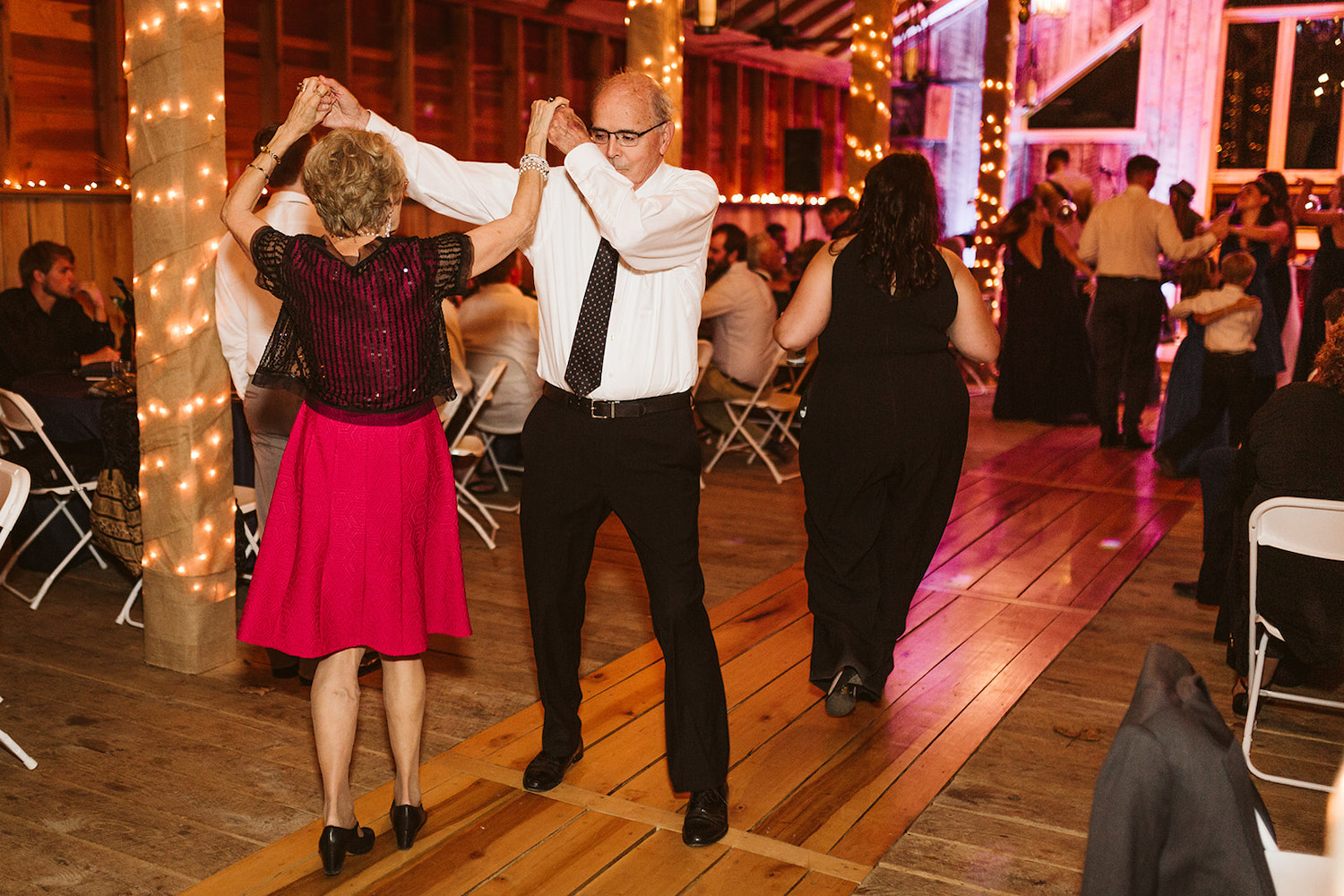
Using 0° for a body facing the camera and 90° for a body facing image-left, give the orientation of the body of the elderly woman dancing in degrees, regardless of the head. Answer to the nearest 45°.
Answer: approximately 180°

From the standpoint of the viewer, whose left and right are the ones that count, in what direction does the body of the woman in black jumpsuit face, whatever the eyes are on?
facing away from the viewer

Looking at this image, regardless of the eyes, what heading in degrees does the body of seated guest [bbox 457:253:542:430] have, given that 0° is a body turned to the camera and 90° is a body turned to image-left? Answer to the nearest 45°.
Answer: approximately 225°

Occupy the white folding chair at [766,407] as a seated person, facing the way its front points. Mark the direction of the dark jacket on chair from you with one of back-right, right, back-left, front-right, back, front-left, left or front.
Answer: back-left

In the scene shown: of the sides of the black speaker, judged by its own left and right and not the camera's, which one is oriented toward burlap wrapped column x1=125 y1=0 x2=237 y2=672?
front

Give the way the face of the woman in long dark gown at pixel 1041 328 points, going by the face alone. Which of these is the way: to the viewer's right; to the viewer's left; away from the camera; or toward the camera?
to the viewer's right

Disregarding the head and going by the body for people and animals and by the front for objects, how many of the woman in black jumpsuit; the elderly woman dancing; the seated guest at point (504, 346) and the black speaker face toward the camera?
1

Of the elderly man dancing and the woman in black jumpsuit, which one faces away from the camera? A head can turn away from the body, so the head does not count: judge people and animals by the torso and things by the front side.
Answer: the woman in black jumpsuit

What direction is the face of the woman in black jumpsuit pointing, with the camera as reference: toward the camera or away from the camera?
away from the camera

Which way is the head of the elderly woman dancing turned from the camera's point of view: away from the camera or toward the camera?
away from the camera

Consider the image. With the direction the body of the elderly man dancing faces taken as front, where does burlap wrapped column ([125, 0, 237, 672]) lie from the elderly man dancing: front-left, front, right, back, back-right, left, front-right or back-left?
back-right

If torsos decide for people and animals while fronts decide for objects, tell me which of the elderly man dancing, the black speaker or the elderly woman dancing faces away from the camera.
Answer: the elderly woman dancing

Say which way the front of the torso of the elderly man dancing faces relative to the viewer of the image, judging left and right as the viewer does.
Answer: facing the viewer

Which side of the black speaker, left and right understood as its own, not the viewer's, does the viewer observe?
front

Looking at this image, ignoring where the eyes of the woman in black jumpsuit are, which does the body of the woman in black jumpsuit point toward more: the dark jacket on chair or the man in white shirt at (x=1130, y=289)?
the man in white shirt

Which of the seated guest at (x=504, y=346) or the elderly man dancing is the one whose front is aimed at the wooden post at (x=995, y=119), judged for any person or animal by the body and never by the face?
the seated guest
